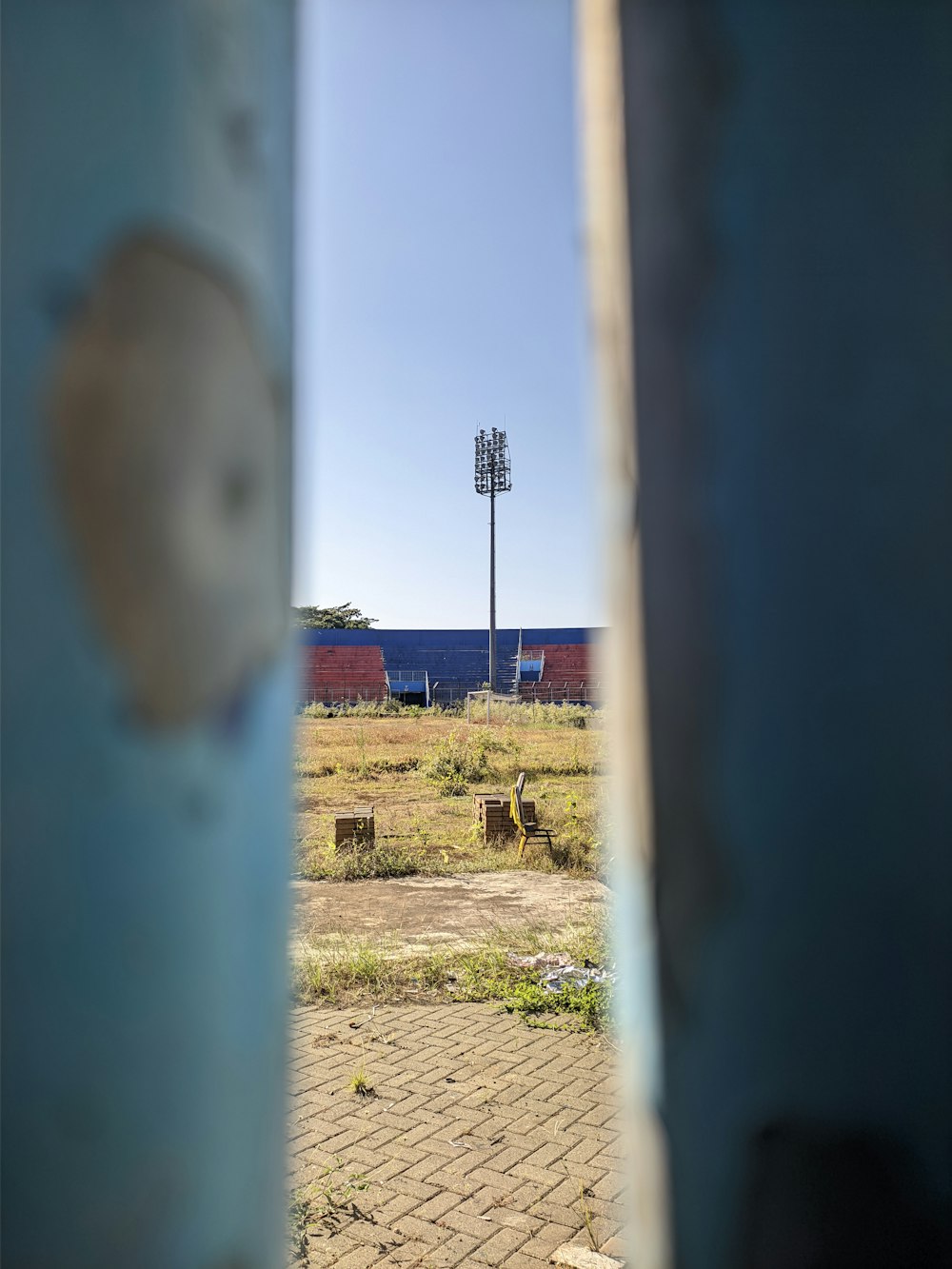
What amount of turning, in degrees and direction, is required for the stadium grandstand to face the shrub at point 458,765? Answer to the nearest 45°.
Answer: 0° — it already faces it

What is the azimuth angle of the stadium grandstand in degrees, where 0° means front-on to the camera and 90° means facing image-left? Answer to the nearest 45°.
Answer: approximately 0°
